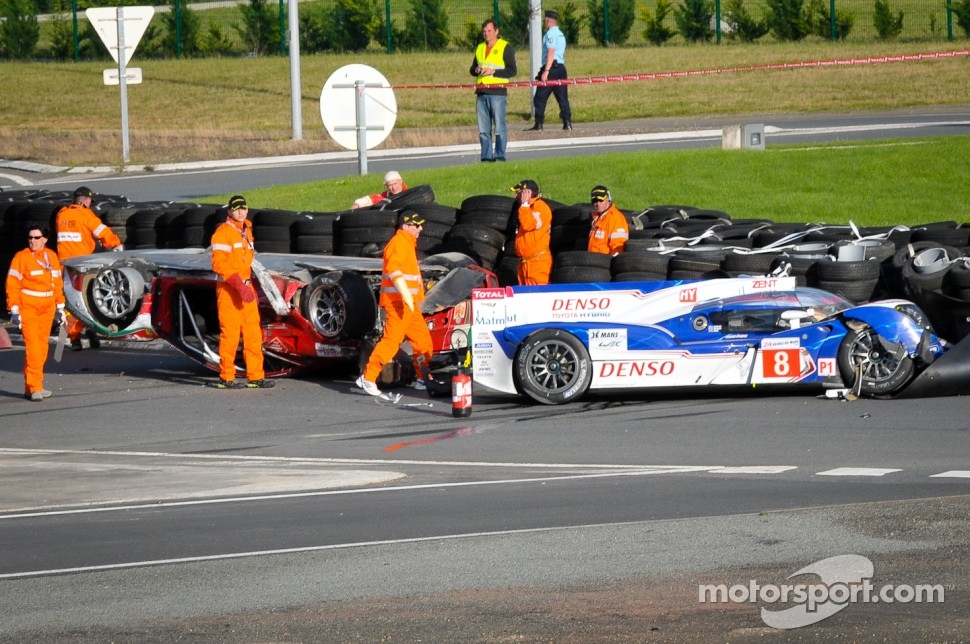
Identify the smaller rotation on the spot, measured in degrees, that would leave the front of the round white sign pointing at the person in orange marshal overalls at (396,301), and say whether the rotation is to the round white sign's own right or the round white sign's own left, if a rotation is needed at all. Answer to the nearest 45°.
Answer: approximately 180°

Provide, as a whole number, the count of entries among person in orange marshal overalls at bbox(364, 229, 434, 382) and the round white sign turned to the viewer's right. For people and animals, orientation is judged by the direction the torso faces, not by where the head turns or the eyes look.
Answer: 1

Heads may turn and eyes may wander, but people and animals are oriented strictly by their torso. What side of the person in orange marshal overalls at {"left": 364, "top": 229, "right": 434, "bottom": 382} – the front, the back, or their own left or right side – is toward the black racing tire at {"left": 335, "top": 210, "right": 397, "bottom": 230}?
left

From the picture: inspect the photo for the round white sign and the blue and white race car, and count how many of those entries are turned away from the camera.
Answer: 1

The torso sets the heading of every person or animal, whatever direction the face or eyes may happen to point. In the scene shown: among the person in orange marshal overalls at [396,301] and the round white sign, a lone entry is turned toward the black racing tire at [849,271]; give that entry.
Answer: the person in orange marshal overalls

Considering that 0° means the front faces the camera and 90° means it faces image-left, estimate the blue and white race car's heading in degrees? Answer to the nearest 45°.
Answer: approximately 270°

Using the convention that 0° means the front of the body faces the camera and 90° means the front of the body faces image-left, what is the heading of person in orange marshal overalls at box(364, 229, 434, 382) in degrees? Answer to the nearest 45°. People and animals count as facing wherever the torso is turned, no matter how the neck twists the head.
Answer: approximately 270°

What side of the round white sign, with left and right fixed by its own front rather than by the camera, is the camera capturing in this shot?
back

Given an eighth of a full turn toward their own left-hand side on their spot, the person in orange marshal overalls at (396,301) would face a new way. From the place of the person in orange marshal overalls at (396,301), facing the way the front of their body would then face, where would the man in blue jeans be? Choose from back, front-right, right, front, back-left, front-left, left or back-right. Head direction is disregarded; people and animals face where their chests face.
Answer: front-left

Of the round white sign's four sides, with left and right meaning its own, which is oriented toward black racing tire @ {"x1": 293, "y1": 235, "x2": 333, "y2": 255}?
back

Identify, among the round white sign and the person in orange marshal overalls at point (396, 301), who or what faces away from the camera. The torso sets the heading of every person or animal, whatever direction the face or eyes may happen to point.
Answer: the round white sign

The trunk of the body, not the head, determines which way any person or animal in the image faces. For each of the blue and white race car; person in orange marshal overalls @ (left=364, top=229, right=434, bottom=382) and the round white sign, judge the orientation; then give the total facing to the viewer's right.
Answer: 2
